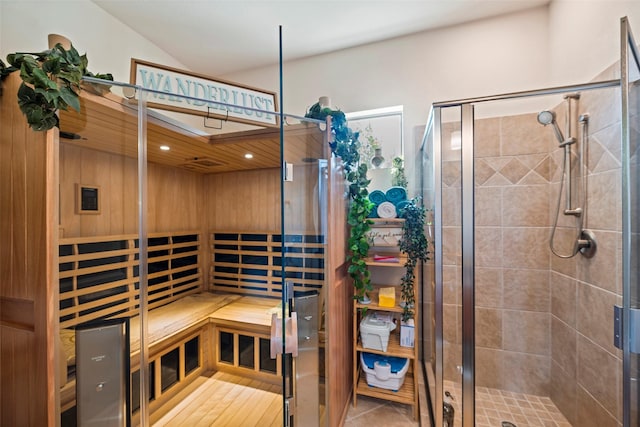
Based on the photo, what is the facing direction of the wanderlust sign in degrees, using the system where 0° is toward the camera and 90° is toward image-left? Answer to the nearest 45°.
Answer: approximately 315°

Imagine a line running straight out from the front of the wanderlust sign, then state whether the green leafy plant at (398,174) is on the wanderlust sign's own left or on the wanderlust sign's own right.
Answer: on the wanderlust sign's own left

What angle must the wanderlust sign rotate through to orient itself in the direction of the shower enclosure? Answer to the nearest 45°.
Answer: approximately 45° to its left
